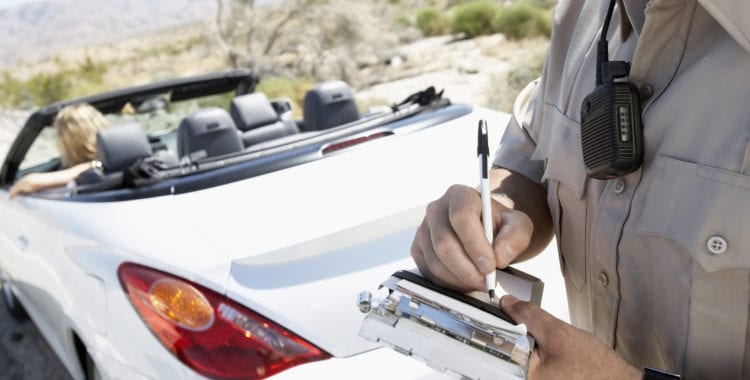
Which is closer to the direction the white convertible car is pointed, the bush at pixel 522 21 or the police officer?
the bush

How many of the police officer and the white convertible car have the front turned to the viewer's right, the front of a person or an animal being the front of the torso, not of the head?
0

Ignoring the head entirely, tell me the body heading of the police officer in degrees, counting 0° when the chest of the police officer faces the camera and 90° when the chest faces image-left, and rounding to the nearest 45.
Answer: approximately 45°

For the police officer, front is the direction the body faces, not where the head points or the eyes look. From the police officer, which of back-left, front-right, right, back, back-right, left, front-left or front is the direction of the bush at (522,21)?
back-right

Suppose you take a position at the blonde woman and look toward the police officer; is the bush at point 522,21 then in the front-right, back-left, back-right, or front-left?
back-left

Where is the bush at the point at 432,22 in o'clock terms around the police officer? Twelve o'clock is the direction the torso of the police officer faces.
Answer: The bush is roughly at 4 o'clock from the police officer.

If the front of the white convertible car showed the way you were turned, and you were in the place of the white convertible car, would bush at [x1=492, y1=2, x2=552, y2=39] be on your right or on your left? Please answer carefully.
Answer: on your right

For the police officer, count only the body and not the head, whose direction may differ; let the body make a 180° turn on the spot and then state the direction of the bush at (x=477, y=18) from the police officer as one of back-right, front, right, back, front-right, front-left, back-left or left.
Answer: front-left

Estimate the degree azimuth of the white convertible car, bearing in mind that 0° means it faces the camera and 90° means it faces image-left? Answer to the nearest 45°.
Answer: approximately 135°

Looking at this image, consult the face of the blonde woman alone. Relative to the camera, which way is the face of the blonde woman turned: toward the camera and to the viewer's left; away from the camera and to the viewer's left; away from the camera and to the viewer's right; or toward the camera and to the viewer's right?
away from the camera and to the viewer's left

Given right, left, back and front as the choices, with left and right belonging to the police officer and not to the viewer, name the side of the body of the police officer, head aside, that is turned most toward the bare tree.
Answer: right
